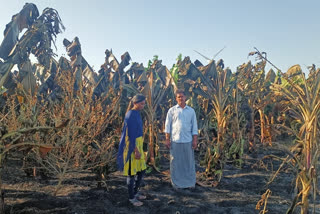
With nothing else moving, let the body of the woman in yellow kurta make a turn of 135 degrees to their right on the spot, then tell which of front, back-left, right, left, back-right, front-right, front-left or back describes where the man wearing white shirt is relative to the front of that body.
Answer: back

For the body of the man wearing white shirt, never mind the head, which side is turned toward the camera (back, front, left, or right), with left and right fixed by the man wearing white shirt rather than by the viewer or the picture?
front
